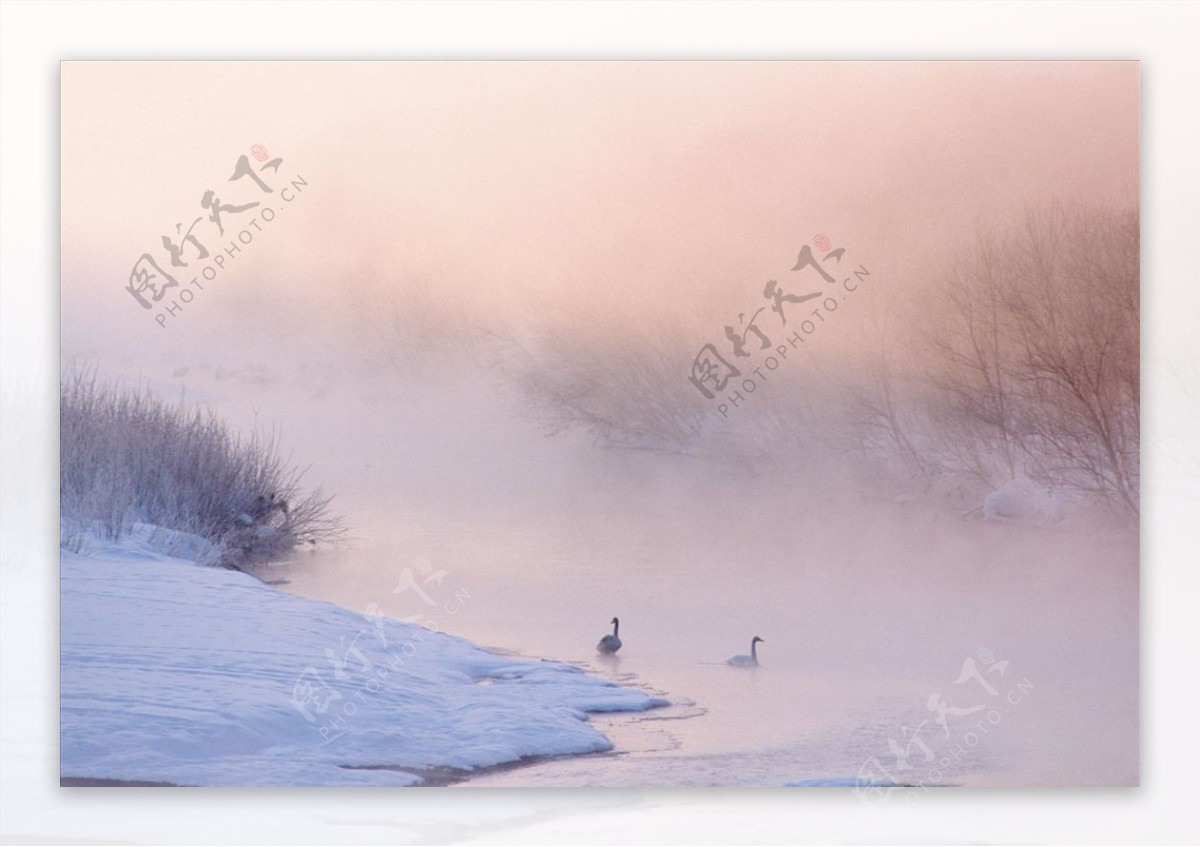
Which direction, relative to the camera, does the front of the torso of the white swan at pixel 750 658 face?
to the viewer's right
